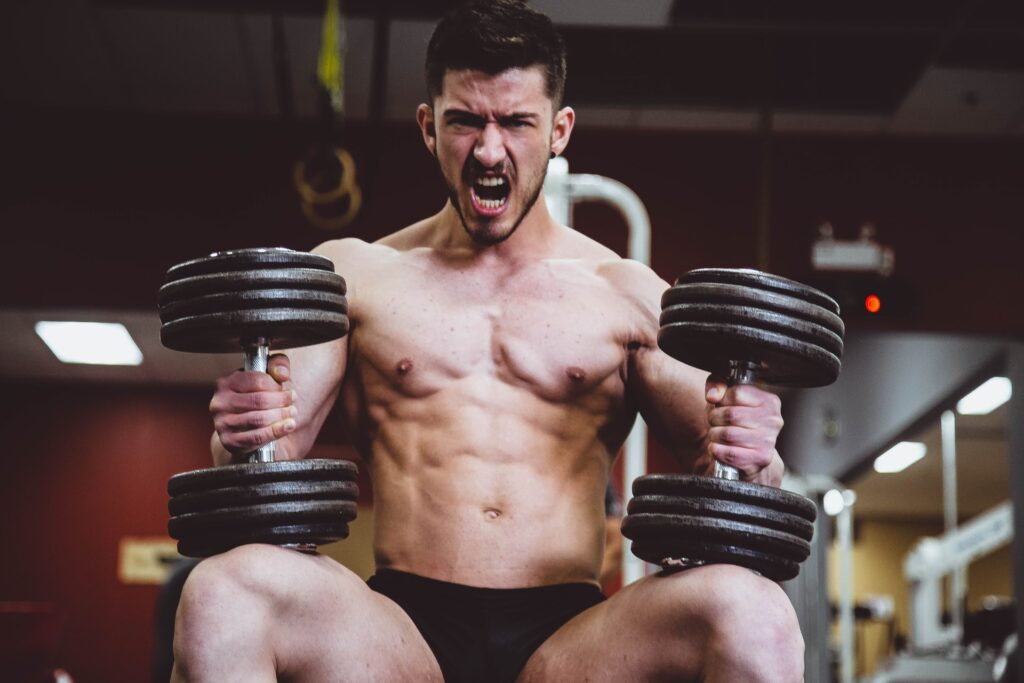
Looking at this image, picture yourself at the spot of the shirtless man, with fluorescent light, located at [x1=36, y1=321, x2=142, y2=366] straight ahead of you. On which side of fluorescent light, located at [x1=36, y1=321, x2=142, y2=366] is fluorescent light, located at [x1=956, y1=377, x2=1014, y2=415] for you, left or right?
right

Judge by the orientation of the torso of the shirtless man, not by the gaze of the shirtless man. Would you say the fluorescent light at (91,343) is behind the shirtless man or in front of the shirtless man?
behind

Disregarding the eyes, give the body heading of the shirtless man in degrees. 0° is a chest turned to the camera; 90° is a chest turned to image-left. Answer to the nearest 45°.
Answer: approximately 0°

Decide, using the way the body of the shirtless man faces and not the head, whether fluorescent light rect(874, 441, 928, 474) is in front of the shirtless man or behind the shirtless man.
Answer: behind

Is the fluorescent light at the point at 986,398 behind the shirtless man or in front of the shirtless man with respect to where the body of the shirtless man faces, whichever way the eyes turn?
behind

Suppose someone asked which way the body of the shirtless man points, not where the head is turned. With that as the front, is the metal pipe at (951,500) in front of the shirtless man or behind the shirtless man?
behind

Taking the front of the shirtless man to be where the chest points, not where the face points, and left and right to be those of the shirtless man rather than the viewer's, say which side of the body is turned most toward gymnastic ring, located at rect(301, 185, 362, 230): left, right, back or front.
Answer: back
